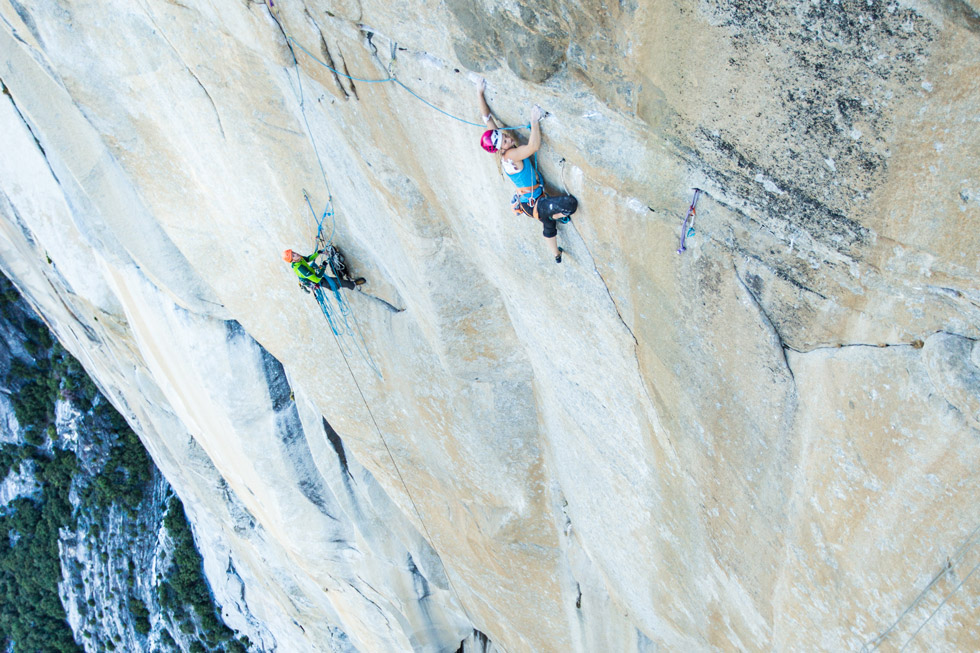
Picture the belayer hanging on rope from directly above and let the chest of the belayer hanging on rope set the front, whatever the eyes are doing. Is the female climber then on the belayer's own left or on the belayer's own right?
on the belayer's own right

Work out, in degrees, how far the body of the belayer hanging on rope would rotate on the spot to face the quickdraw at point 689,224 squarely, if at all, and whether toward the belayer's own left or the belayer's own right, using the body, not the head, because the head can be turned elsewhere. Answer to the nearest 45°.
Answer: approximately 45° to the belayer's own right
